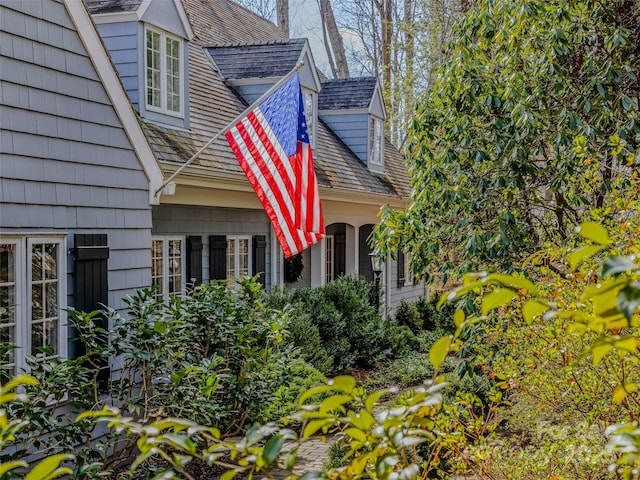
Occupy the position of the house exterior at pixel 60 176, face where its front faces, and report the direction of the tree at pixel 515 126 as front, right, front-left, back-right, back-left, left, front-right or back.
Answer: front-left

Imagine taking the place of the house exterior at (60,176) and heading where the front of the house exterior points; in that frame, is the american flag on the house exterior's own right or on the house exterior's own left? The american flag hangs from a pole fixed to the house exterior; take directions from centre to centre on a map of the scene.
on the house exterior's own left

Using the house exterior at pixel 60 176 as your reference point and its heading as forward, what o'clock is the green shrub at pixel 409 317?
The green shrub is roughly at 9 o'clock from the house exterior.

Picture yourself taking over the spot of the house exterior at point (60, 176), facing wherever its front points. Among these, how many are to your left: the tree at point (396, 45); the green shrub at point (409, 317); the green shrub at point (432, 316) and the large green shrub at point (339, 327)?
4

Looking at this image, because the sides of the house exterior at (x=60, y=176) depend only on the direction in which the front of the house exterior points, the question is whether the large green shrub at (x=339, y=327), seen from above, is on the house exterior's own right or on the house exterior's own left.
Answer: on the house exterior's own left

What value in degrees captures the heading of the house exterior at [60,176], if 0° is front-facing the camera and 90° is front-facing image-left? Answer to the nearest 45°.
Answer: approximately 315°

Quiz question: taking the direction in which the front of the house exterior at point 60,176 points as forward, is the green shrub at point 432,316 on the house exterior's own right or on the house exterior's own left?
on the house exterior's own left
